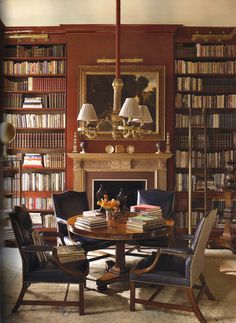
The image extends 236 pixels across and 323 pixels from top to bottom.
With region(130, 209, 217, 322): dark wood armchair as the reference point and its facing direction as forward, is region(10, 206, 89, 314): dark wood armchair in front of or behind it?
in front

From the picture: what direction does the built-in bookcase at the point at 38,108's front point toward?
toward the camera

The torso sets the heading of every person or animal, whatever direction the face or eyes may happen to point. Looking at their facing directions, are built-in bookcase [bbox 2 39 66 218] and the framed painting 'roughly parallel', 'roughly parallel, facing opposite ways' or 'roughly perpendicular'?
roughly parallel

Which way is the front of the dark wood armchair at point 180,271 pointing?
to the viewer's left

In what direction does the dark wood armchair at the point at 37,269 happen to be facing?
to the viewer's right

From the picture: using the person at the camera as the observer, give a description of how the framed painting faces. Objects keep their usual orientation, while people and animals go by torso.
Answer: facing the viewer

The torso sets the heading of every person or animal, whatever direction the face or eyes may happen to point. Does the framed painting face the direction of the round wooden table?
yes

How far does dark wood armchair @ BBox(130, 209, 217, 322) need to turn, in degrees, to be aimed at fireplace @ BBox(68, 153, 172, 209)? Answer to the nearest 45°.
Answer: approximately 90° to its right

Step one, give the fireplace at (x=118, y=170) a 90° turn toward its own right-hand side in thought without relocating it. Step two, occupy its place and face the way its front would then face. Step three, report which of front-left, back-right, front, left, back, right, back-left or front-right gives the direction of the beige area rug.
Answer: left

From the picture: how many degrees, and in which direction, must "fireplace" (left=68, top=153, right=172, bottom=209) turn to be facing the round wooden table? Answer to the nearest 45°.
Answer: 0° — it already faces it

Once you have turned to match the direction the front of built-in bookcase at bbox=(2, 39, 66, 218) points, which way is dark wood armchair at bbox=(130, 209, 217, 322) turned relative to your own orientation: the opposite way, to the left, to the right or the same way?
to the right

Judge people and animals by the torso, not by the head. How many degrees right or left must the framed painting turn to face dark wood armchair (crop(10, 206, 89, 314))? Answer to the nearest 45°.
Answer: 0° — it already faces it

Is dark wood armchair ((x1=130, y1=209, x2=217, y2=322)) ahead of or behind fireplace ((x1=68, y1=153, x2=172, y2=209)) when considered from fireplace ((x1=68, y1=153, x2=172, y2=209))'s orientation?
ahead
